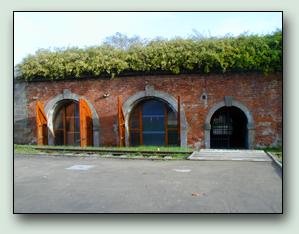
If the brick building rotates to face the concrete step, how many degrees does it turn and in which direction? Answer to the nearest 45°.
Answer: approximately 45° to its left

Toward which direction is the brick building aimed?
toward the camera
